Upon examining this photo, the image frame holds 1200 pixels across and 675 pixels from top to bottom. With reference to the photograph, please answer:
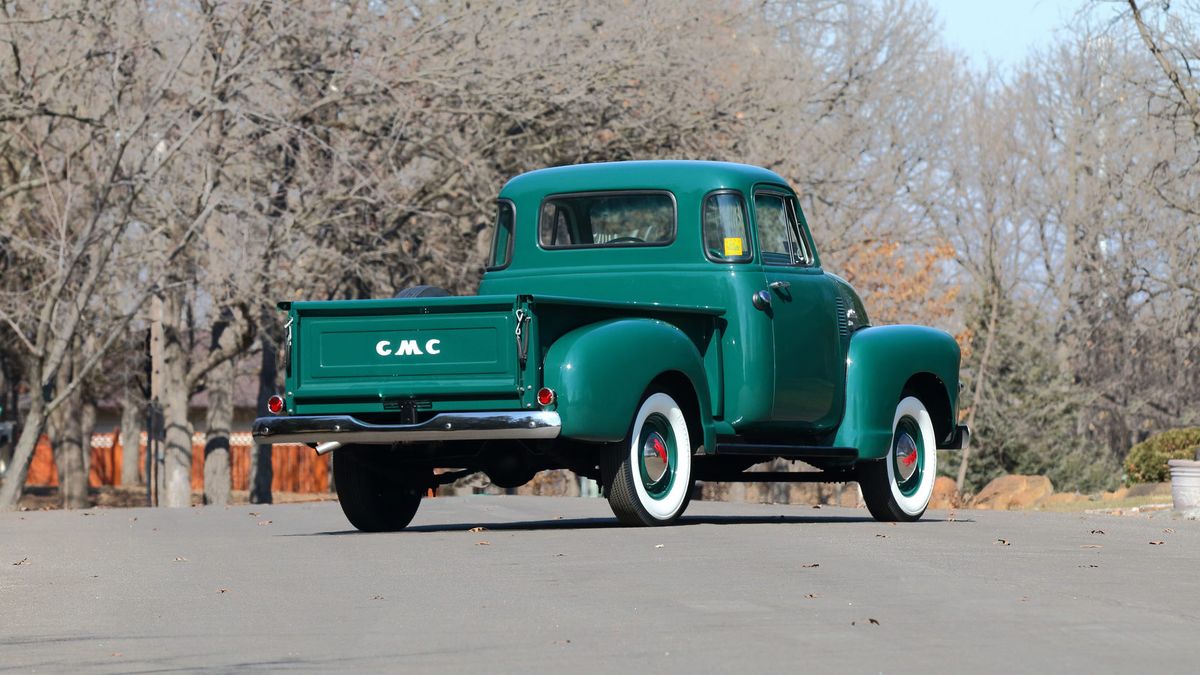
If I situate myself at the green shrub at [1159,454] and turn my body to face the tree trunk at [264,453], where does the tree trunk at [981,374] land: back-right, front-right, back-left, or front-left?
front-right

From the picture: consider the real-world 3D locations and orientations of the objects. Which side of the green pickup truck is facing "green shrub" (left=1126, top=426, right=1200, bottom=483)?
front

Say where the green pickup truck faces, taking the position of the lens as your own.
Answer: facing away from the viewer and to the right of the viewer

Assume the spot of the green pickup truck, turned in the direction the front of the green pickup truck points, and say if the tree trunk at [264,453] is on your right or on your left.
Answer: on your left
